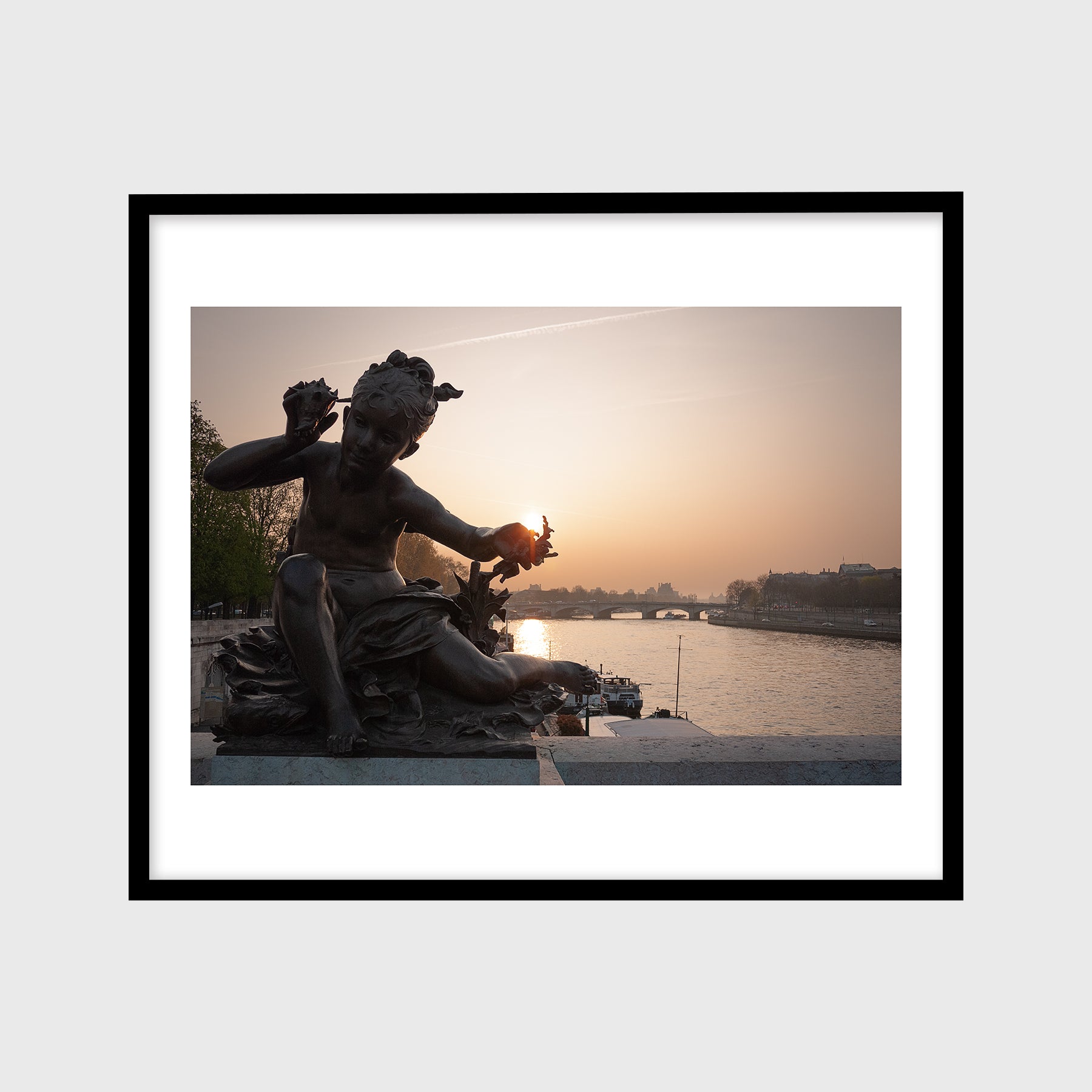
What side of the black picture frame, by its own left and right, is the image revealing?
front
